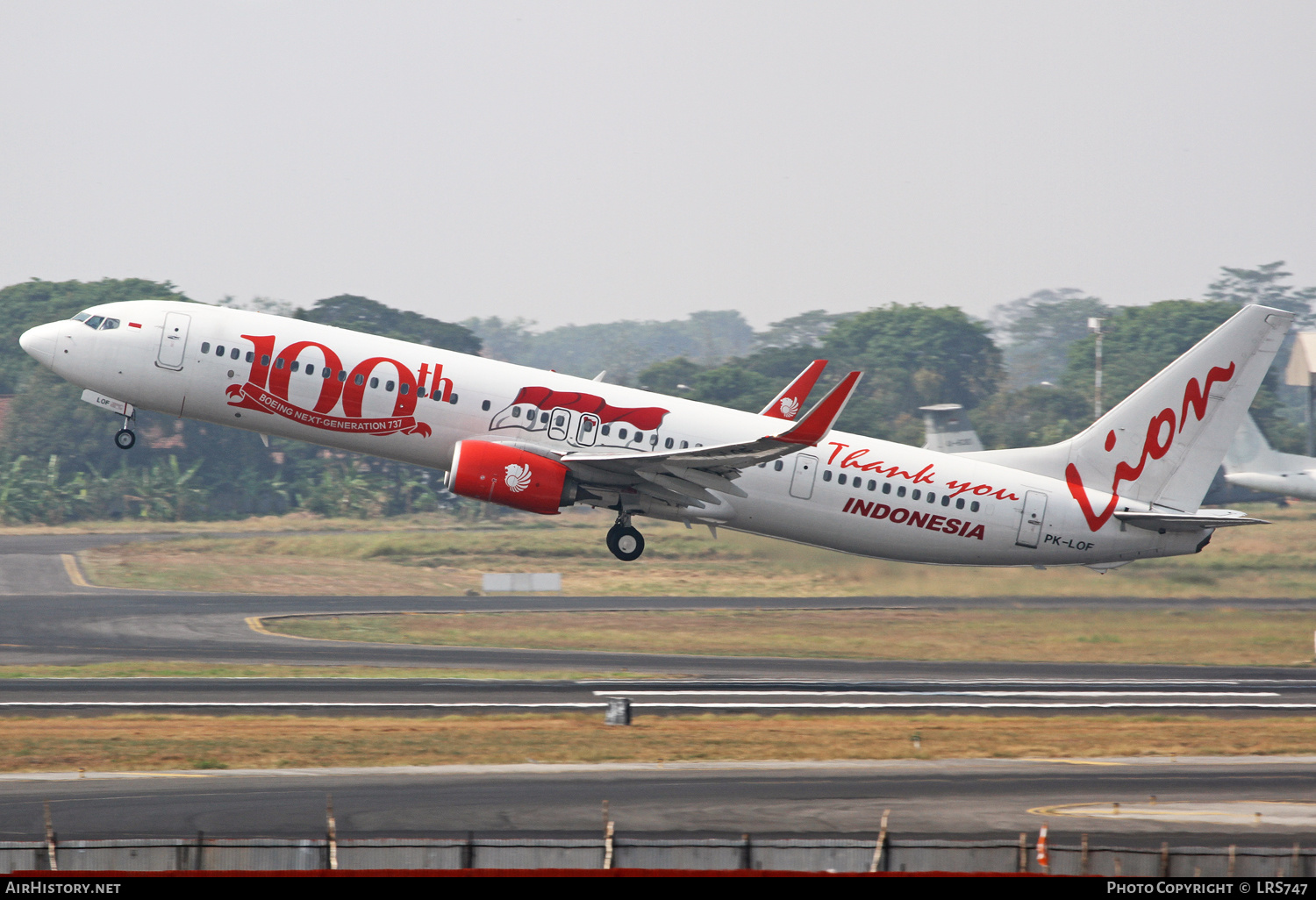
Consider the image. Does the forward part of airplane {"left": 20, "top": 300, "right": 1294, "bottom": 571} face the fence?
no

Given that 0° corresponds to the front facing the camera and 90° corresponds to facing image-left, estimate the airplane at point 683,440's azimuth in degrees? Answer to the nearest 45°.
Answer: approximately 90°
